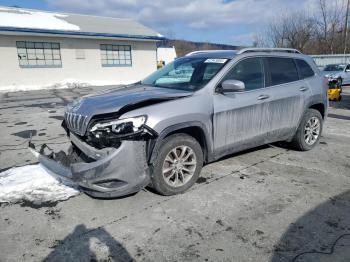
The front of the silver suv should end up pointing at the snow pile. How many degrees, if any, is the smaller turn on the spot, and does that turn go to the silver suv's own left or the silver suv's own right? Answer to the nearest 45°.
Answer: approximately 45° to the silver suv's own right

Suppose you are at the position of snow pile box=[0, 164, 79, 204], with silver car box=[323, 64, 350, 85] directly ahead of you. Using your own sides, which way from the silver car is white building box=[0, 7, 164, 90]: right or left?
left

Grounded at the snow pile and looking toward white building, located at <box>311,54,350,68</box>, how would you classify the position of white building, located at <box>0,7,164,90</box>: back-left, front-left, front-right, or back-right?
front-left

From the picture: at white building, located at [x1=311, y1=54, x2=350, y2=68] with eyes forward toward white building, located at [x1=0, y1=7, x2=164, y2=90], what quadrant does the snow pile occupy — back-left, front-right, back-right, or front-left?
front-left

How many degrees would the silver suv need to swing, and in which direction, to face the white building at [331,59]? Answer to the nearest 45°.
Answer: approximately 180°

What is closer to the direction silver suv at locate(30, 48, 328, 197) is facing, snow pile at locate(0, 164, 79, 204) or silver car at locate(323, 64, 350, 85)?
the snow pile

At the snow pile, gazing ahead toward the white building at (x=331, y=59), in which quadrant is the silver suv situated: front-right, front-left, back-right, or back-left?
front-right

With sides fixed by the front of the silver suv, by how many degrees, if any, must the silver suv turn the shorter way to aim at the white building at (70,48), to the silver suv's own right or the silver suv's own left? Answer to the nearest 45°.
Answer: approximately 90° to the silver suv's own right

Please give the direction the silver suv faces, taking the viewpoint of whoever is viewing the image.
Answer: facing the viewer and to the left of the viewer

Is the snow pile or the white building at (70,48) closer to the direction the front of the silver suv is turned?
the snow pile

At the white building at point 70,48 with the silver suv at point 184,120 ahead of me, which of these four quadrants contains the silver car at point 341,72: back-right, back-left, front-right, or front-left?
front-left

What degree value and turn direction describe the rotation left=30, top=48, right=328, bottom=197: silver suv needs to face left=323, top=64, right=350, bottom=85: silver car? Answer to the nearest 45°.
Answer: approximately 180°

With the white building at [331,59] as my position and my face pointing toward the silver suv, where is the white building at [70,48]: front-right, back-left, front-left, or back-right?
front-right
